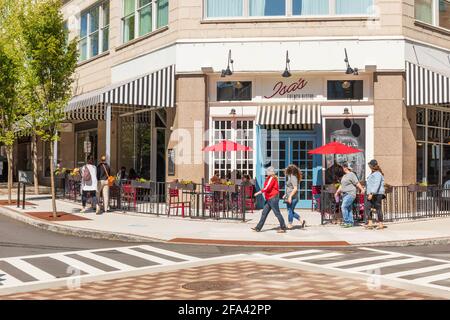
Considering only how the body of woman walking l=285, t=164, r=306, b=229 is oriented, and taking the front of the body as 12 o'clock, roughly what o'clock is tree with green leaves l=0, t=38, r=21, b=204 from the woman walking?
The tree with green leaves is roughly at 1 o'clock from the woman walking.

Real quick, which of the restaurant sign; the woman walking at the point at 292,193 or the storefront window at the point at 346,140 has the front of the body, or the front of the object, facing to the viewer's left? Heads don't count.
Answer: the woman walking

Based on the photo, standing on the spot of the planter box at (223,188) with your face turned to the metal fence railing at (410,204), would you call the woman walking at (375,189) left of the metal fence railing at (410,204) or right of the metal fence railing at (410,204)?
right

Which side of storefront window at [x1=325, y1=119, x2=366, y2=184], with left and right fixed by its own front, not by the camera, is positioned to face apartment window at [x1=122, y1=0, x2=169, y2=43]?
right

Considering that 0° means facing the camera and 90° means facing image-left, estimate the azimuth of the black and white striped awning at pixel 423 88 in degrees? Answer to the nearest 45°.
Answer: approximately 315°

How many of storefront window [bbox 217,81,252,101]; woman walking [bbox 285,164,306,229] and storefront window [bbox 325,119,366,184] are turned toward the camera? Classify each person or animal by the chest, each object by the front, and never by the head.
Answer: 2

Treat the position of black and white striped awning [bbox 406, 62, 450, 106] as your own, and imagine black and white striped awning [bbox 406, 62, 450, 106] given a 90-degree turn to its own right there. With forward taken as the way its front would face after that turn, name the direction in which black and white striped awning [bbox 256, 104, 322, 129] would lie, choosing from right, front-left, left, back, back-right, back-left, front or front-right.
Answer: front-right

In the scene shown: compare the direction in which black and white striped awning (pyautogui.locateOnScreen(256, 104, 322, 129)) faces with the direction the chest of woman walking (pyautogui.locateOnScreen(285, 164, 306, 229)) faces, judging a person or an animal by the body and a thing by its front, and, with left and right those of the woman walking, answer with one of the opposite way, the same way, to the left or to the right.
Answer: to the left

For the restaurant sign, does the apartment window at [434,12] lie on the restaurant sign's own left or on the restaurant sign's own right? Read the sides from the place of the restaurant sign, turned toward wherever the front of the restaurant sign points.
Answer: on the restaurant sign's own left

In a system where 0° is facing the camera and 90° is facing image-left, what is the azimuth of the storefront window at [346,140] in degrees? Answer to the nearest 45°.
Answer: approximately 0°

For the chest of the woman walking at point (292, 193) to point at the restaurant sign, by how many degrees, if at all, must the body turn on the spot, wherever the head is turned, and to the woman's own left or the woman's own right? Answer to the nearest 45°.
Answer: approximately 90° to the woman's own right

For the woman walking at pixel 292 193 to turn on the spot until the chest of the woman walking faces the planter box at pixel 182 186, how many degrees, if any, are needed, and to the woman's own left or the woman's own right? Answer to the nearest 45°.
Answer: approximately 45° to the woman's own right

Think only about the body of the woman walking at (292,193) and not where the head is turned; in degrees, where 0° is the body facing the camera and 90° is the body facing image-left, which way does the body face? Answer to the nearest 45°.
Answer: approximately 90°
